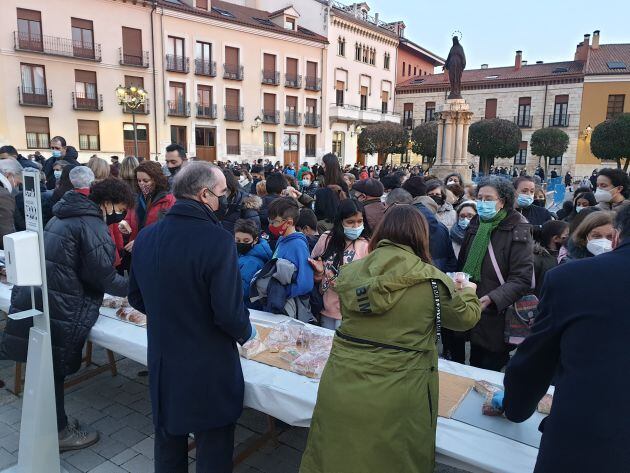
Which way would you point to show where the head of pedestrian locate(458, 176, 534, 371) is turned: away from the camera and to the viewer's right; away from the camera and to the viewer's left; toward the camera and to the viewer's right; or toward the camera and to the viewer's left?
toward the camera and to the viewer's left

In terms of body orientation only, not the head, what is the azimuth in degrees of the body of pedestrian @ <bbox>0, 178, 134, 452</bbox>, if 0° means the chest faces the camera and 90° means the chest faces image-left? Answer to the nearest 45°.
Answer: approximately 270°

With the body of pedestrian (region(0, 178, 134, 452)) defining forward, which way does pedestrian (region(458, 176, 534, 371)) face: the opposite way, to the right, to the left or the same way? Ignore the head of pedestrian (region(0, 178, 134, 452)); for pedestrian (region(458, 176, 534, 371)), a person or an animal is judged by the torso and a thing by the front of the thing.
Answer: the opposite way

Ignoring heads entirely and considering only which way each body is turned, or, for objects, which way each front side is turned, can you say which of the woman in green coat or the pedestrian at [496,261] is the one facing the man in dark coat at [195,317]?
the pedestrian

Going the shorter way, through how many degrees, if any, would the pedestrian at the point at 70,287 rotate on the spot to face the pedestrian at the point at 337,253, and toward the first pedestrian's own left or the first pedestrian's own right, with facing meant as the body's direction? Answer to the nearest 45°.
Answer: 0° — they already face them

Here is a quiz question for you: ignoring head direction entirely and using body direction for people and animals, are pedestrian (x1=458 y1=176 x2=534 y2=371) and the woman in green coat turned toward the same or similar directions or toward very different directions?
very different directions

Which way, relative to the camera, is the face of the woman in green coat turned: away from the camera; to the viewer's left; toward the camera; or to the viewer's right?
away from the camera

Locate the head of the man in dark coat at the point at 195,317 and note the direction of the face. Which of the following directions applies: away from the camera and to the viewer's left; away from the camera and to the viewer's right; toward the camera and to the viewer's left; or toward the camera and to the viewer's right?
away from the camera and to the viewer's right

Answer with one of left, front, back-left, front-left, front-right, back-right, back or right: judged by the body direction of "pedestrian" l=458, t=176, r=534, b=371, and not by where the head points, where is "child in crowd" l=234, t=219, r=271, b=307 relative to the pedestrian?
front-right

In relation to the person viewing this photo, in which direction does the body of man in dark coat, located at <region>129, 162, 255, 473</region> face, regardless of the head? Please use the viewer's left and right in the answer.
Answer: facing away from the viewer and to the right of the viewer
